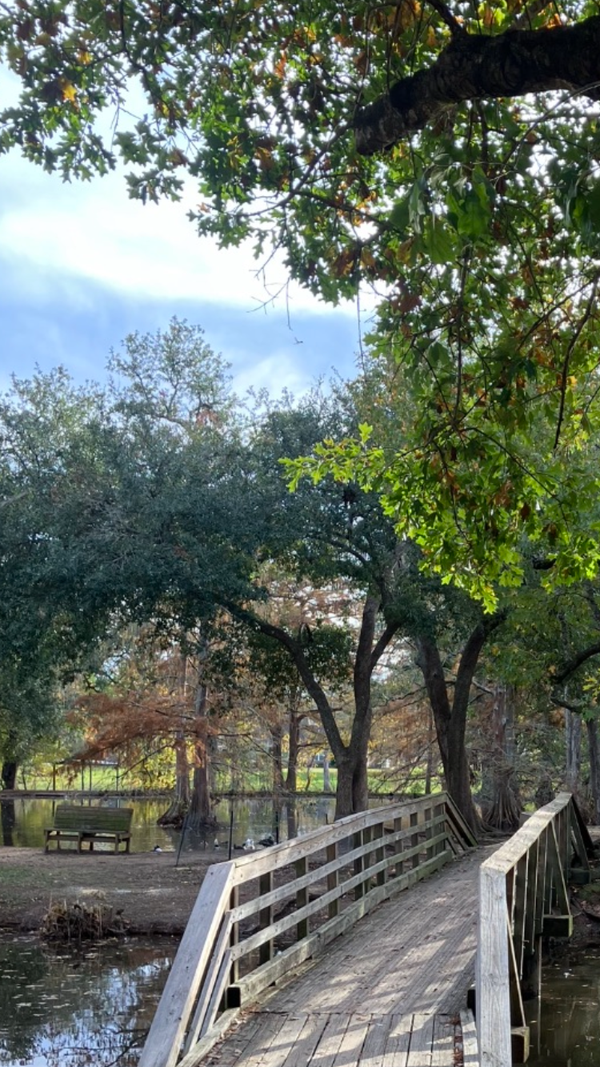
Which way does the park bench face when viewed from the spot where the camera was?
facing the viewer and to the left of the viewer

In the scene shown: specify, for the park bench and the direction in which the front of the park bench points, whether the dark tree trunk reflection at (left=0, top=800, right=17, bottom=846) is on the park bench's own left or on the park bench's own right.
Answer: on the park bench's own right

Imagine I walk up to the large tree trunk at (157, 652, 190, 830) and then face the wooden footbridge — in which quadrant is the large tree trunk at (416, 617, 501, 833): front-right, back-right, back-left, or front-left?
front-left

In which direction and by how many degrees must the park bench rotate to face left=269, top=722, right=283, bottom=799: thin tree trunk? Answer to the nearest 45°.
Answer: approximately 180°

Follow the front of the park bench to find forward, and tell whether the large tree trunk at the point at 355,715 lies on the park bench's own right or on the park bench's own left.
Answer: on the park bench's own left

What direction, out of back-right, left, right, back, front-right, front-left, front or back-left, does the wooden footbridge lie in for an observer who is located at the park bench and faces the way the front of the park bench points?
front-left
